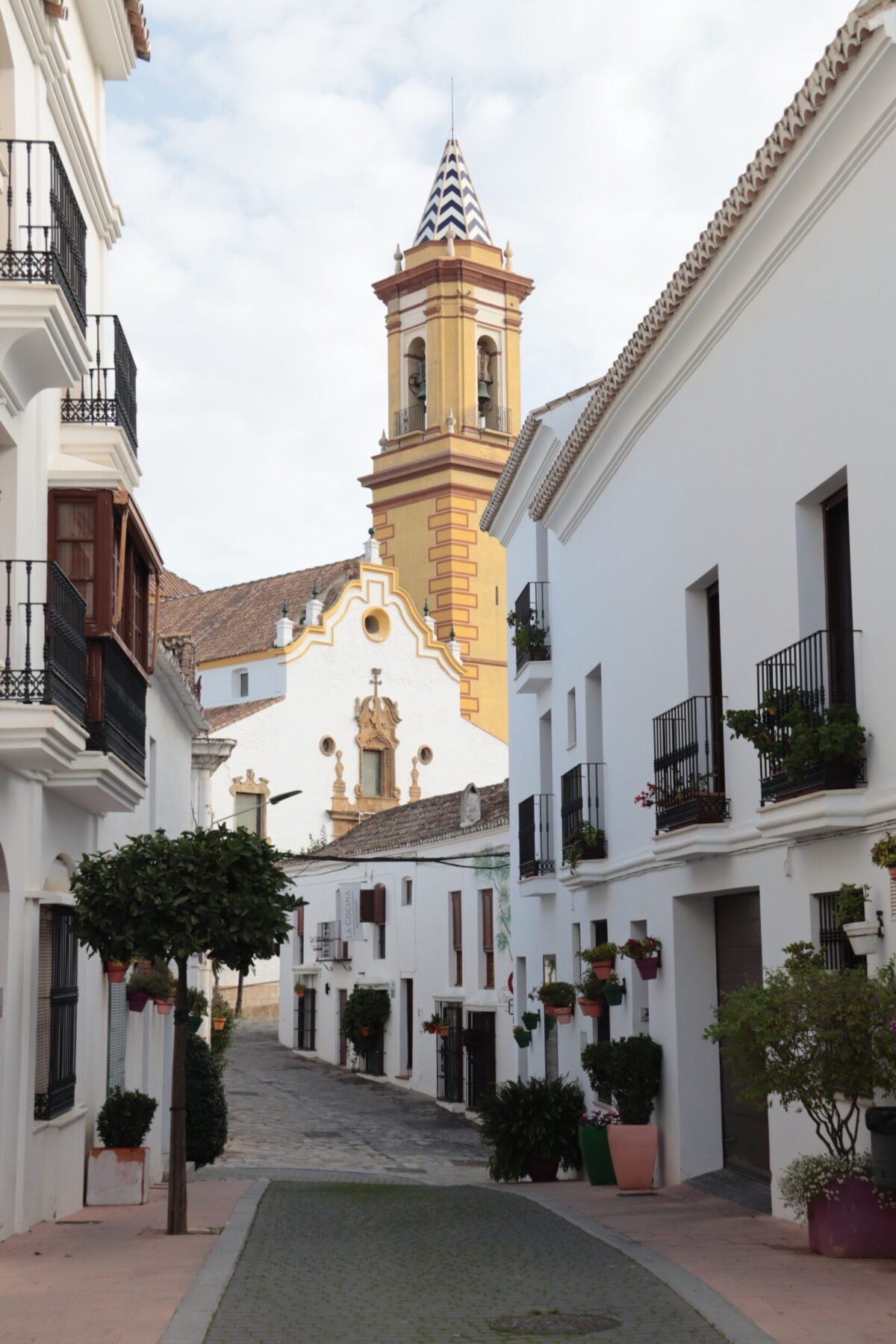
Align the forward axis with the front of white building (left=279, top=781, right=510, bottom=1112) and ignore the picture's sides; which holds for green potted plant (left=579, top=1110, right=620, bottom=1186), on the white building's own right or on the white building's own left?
on the white building's own left

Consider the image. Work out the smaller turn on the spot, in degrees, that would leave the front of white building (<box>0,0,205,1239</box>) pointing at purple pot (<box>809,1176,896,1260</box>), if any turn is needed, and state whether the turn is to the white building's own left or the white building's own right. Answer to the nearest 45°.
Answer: approximately 45° to the white building's own right

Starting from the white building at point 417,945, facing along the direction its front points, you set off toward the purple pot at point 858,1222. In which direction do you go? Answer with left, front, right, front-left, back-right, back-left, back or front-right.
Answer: front-left

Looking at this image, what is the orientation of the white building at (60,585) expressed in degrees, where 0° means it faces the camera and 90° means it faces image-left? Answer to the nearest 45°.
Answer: approximately 270°

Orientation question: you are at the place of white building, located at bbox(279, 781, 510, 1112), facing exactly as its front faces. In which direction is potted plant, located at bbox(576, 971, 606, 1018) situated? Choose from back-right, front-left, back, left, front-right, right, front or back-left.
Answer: front-left

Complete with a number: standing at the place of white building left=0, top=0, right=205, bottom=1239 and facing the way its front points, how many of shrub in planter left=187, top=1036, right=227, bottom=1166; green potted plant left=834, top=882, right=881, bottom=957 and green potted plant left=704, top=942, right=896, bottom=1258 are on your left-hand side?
1

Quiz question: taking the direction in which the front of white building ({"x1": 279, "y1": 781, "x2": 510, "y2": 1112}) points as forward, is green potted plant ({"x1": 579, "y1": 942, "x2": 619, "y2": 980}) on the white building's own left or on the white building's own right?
on the white building's own left

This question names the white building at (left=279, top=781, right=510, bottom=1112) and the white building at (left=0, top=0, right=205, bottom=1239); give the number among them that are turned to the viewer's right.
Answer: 1

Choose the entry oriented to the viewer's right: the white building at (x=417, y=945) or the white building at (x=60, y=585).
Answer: the white building at (x=60, y=585)
